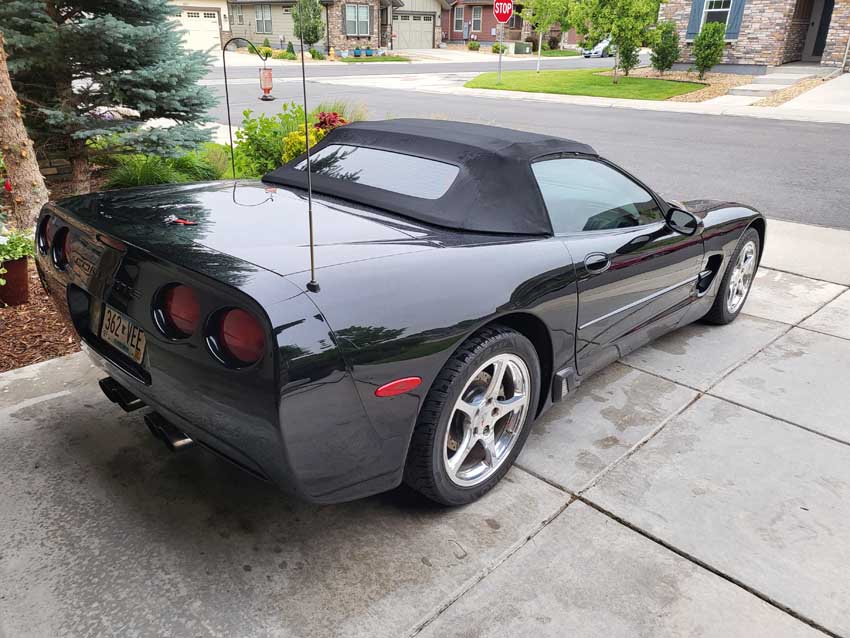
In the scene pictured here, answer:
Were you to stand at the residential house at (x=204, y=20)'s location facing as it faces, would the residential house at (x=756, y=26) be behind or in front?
in front

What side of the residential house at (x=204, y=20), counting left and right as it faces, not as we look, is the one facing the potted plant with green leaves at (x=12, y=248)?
front

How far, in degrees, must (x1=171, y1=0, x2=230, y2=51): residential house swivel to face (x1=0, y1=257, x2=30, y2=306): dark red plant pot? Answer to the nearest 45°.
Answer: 0° — it already faces it

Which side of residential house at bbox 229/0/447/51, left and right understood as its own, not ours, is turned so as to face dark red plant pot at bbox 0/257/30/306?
front

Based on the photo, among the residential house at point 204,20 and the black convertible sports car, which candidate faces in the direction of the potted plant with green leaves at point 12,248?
the residential house

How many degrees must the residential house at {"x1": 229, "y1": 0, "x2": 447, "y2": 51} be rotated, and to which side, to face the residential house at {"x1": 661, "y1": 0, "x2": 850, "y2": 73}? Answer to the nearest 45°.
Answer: approximately 45° to its left

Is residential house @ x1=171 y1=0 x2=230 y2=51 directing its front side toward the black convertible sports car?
yes

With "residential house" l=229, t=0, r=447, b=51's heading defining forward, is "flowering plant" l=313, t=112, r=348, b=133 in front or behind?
in front

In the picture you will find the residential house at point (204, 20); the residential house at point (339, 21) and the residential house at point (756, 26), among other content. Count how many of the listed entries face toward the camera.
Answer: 3

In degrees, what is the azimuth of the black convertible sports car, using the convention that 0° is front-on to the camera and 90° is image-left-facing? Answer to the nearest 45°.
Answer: approximately 225°

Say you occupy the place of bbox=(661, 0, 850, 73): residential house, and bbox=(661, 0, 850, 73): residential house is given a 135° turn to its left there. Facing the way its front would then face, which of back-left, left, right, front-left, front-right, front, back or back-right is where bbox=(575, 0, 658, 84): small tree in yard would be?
back

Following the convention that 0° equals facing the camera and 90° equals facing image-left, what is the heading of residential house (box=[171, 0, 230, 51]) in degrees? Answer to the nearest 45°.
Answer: approximately 0°

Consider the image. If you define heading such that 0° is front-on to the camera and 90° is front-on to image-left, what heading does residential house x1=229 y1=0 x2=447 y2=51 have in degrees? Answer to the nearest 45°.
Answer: approximately 0°
